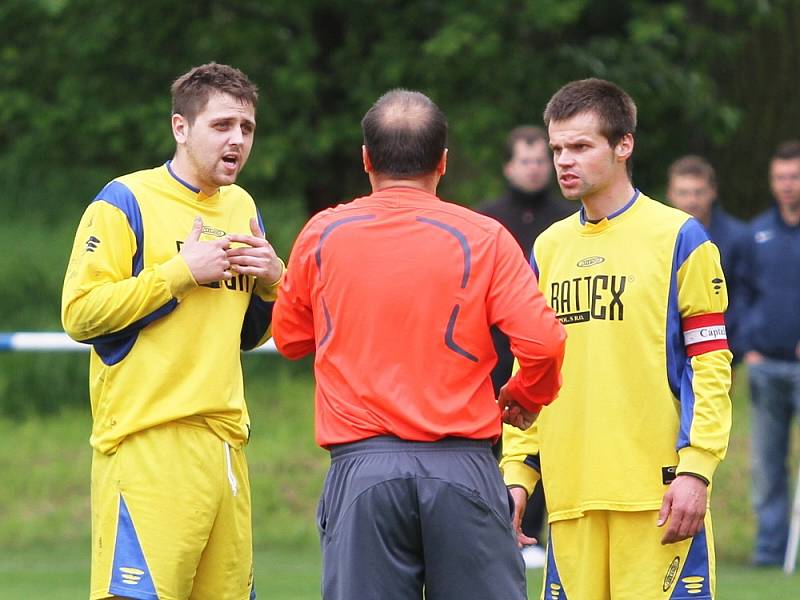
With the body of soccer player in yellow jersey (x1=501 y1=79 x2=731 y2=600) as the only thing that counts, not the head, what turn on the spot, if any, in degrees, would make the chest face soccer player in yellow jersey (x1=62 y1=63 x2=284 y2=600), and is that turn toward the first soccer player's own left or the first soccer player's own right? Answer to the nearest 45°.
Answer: approximately 45° to the first soccer player's own right

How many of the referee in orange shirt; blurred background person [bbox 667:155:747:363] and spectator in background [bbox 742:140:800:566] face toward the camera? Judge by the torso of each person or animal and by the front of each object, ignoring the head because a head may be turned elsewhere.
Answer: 2

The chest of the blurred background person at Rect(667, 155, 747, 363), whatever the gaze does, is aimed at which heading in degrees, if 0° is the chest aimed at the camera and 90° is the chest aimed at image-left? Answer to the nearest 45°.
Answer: approximately 0°

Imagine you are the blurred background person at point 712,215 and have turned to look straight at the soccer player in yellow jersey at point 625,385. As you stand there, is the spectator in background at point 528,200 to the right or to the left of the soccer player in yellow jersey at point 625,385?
right

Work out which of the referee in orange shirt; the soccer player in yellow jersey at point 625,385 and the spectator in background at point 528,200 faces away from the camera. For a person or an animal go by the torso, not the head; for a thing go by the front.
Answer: the referee in orange shirt

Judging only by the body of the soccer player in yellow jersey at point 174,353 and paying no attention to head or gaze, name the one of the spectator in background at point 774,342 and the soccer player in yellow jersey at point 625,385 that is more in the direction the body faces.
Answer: the soccer player in yellow jersey

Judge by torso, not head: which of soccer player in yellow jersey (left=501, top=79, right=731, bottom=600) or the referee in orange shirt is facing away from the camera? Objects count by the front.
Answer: the referee in orange shirt

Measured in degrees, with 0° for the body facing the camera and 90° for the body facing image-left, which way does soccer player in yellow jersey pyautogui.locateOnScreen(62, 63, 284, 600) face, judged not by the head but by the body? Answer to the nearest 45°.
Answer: approximately 315°

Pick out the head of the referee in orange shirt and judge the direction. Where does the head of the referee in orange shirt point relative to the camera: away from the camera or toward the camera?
away from the camera

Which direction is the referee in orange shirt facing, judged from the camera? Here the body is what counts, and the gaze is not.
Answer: away from the camera

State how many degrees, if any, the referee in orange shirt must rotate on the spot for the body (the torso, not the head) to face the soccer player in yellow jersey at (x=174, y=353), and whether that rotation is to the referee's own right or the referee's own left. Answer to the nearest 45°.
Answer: approximately 45° to the referee's own left

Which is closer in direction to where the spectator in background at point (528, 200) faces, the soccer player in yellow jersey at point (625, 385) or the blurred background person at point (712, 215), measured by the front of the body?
the soccer player in yellow jersey

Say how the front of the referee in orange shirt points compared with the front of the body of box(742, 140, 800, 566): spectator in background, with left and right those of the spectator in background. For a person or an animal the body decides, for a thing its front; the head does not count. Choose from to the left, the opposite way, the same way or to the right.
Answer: the opposite way
